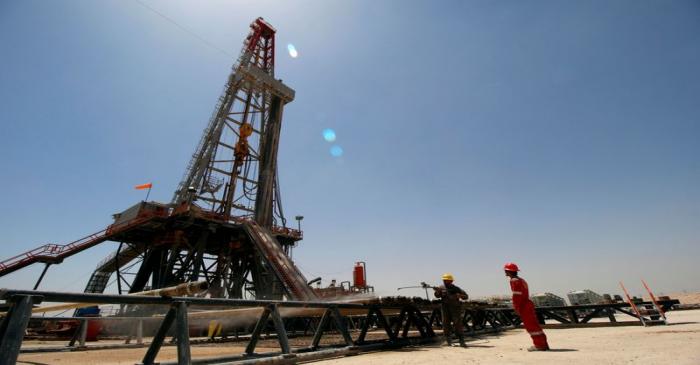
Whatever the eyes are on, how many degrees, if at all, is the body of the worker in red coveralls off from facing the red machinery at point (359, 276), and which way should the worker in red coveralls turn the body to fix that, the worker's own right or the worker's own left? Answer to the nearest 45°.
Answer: approximately 45° to the worker's own right

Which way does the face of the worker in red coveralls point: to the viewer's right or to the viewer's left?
to the viewer's left

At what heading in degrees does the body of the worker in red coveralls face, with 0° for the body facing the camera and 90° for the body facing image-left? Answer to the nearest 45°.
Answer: approximately 90°
